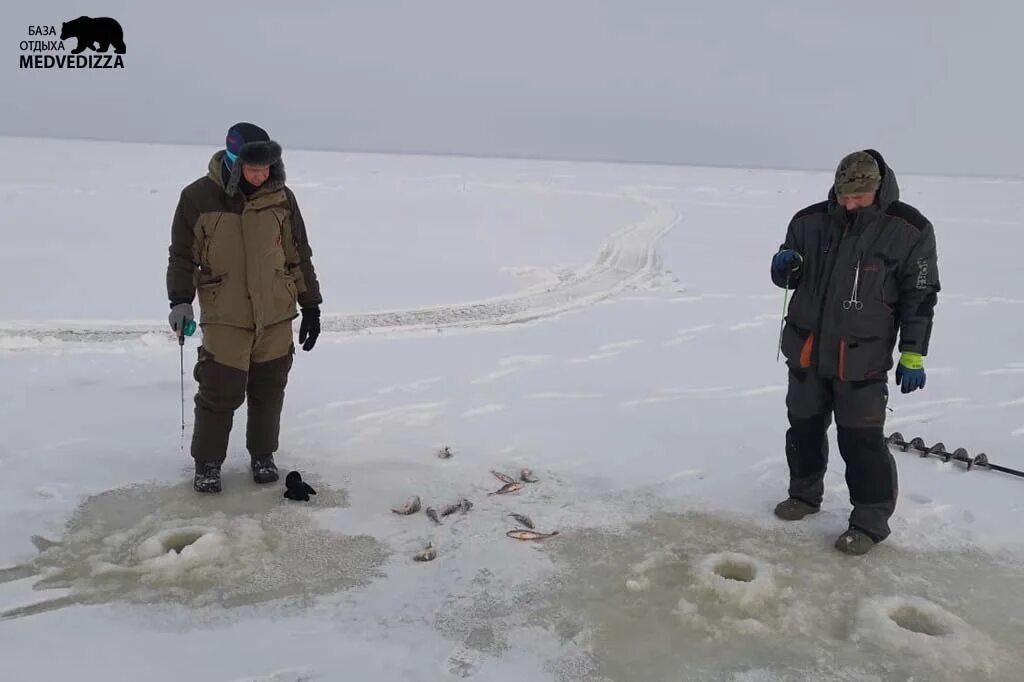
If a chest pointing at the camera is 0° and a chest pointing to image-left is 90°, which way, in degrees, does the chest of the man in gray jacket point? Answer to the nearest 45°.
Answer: approximately 45°

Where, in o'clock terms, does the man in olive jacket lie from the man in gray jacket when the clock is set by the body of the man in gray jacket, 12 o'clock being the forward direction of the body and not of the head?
The man in olive jacket is roughly at 1 o'clock from the man in gray jacket.

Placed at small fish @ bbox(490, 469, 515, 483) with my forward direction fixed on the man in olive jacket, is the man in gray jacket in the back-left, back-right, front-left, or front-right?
back-left

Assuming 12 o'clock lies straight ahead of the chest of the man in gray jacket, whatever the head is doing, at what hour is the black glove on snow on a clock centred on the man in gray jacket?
The black glove on snow is roughly at 1 o'clock from the man in gray jacket.

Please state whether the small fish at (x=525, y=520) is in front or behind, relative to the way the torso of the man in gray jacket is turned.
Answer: in front

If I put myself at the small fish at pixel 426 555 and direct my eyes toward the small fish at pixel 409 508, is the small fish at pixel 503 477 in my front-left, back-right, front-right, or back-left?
front-right

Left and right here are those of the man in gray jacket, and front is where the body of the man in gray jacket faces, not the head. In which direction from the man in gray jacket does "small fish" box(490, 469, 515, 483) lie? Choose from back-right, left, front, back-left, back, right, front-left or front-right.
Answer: front-right

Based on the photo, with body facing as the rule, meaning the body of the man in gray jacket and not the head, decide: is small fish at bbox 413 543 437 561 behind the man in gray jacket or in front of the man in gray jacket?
in front
